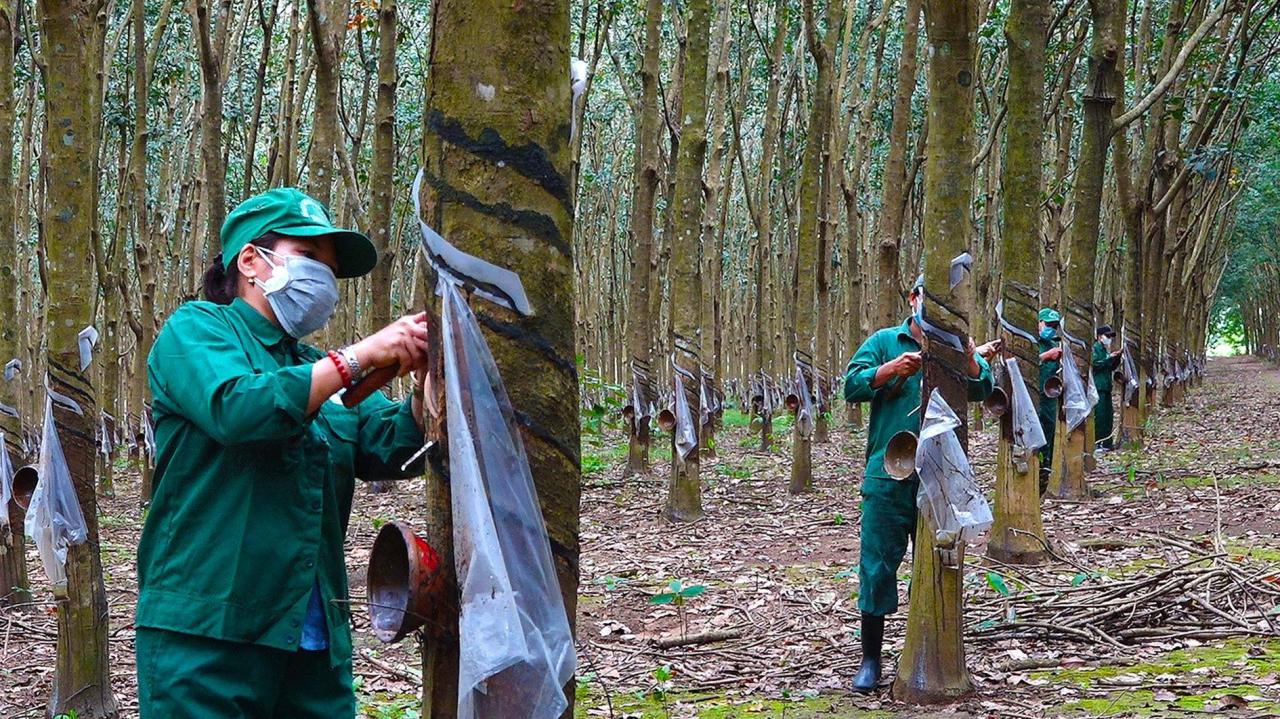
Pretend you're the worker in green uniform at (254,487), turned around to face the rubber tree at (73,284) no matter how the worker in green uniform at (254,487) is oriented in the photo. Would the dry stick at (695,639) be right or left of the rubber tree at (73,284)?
right

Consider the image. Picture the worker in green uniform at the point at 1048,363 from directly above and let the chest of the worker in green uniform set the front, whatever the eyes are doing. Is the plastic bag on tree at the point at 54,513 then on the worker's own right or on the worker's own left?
on the worker's own right

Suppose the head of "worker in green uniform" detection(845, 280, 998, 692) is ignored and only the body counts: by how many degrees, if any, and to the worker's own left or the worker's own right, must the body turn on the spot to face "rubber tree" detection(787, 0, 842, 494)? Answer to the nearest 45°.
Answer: approximately 180°

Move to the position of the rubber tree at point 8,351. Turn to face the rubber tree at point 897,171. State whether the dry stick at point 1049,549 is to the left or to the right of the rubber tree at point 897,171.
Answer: right

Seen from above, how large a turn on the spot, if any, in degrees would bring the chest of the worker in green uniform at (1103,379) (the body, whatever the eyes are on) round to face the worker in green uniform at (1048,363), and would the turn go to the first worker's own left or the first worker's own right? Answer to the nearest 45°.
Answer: approximately 45° to the first worker's own right

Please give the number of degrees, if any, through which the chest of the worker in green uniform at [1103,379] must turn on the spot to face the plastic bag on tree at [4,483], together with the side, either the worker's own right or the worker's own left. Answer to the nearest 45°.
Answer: approximately 90° to the worker's own right

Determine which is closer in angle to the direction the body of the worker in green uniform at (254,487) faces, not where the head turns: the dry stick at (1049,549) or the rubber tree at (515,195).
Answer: the rubber tree

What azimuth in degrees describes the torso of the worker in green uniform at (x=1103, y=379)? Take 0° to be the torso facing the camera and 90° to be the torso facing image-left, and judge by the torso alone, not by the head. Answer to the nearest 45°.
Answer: approximately 315°

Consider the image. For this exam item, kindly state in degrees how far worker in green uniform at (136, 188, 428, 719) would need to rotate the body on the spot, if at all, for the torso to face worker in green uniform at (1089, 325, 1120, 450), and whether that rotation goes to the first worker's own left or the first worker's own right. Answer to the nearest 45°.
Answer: approximately 90° to the first worker's own left
